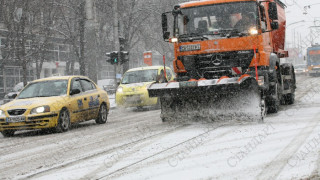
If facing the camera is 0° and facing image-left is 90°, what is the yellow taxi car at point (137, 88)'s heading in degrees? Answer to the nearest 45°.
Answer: approximately 45°

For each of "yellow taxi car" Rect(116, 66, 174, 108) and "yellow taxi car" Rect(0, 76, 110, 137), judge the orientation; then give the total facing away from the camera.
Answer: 0

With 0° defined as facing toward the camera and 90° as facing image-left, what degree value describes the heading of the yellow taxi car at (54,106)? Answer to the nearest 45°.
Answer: approximately 45°

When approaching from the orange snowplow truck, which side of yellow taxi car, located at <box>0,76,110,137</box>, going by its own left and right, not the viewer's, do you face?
left

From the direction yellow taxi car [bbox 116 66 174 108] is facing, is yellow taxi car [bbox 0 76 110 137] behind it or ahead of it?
ahead

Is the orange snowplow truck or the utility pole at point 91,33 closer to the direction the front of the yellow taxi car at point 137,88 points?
the orange snowplow truck

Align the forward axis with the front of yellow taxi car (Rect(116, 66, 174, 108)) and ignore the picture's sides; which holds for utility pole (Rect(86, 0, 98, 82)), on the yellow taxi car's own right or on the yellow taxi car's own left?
on the yellow taxi car's own right

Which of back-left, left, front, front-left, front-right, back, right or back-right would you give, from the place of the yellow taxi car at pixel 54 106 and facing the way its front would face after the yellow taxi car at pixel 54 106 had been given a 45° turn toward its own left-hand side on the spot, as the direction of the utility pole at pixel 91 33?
back

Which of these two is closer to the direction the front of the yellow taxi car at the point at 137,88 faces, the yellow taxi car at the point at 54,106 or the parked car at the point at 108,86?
the yellow taxi car

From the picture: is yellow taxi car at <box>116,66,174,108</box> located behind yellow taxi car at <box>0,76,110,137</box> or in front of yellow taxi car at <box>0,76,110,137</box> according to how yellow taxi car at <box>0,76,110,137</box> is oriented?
behind

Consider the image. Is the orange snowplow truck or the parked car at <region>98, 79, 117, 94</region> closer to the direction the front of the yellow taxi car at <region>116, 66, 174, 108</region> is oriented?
the orange snowplow truck
